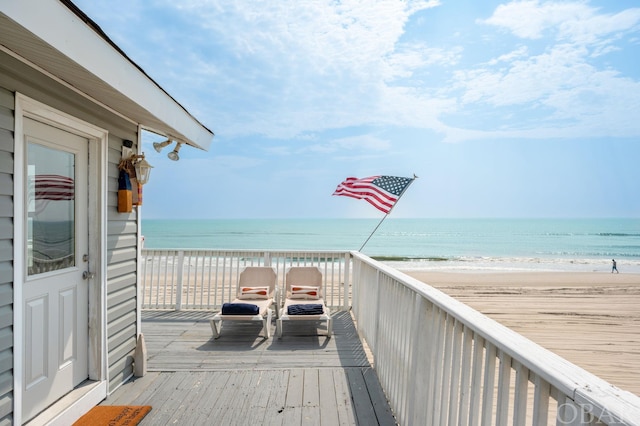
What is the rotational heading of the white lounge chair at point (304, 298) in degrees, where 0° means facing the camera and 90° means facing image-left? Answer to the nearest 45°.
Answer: approximately 0°

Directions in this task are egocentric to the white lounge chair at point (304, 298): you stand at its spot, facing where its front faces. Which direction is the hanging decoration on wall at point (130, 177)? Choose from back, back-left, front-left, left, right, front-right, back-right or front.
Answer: front-right

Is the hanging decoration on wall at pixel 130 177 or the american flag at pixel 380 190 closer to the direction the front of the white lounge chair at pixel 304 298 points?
the hanging decoration on wall

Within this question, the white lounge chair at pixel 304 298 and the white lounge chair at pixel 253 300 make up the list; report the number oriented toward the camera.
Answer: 2

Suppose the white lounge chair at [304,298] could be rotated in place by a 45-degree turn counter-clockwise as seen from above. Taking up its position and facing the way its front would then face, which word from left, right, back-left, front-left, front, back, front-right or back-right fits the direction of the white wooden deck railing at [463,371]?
front-right

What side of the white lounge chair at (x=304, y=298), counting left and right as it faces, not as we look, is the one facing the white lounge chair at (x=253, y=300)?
right

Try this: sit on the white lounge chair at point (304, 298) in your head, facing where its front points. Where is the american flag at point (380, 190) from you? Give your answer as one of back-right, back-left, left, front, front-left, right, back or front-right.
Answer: back-left

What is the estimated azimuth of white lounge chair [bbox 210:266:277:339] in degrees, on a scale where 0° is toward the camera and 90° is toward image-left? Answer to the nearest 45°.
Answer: approximately 0°
